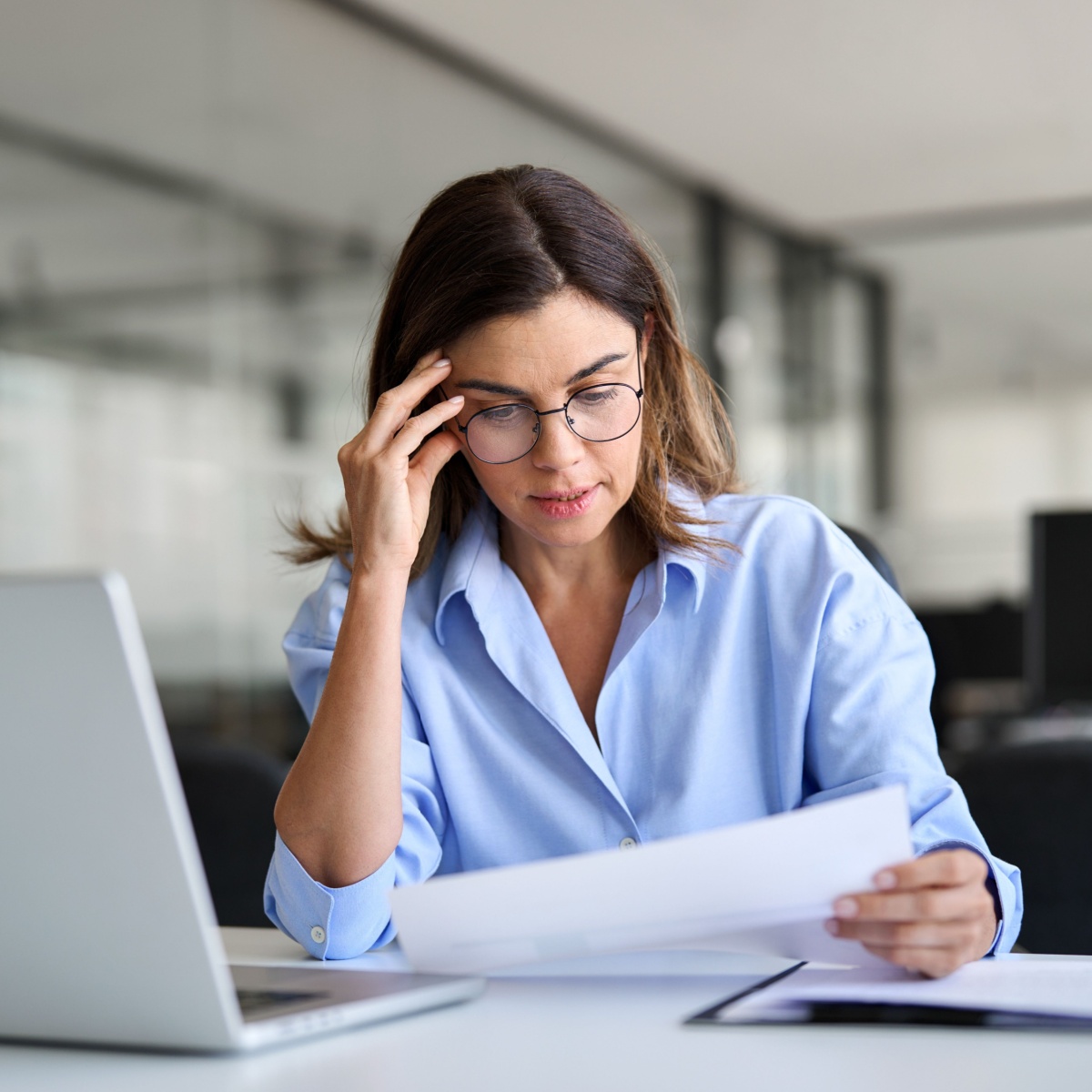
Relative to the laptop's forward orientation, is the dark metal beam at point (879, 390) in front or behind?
in front

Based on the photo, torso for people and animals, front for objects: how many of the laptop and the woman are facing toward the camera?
1

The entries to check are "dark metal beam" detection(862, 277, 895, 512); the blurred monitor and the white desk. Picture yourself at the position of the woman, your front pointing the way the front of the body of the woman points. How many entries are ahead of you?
1

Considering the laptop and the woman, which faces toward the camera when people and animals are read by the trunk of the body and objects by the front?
the woman

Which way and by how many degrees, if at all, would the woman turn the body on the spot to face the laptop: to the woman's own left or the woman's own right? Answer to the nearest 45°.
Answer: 0° — they already face it

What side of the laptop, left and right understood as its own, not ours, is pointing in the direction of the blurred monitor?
front

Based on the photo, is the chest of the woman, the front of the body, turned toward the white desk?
yes

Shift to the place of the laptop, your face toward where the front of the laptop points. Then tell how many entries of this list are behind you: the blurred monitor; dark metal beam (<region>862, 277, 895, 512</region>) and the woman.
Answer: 0

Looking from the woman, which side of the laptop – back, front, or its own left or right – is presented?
front

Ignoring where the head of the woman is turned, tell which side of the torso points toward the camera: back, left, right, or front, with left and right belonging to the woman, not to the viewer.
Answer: front

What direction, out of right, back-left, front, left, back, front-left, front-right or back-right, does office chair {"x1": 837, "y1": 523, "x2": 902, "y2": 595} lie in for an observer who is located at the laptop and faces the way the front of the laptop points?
front

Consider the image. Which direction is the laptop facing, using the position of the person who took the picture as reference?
facing away from the viewer and to the right of the viewer
